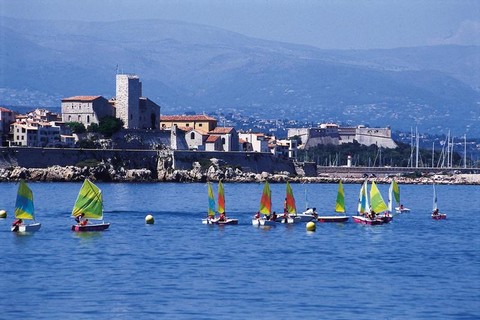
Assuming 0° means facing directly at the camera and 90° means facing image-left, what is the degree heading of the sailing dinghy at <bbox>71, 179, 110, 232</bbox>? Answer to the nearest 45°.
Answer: approximately 270°

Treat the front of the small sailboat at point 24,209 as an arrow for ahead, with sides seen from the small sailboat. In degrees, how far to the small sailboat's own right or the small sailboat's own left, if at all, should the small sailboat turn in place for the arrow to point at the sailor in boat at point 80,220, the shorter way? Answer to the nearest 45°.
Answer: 0° — it already faces them

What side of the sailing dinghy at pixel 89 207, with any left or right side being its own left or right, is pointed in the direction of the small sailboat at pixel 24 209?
back

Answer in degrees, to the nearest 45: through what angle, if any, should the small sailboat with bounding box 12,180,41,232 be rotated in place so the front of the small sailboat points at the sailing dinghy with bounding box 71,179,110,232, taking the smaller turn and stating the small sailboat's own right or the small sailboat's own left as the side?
0° — it already faces it

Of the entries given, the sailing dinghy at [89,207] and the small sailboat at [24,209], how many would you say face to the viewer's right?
2

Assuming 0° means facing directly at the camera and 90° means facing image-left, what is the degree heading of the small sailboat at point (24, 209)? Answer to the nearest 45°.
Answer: approximately 270°
